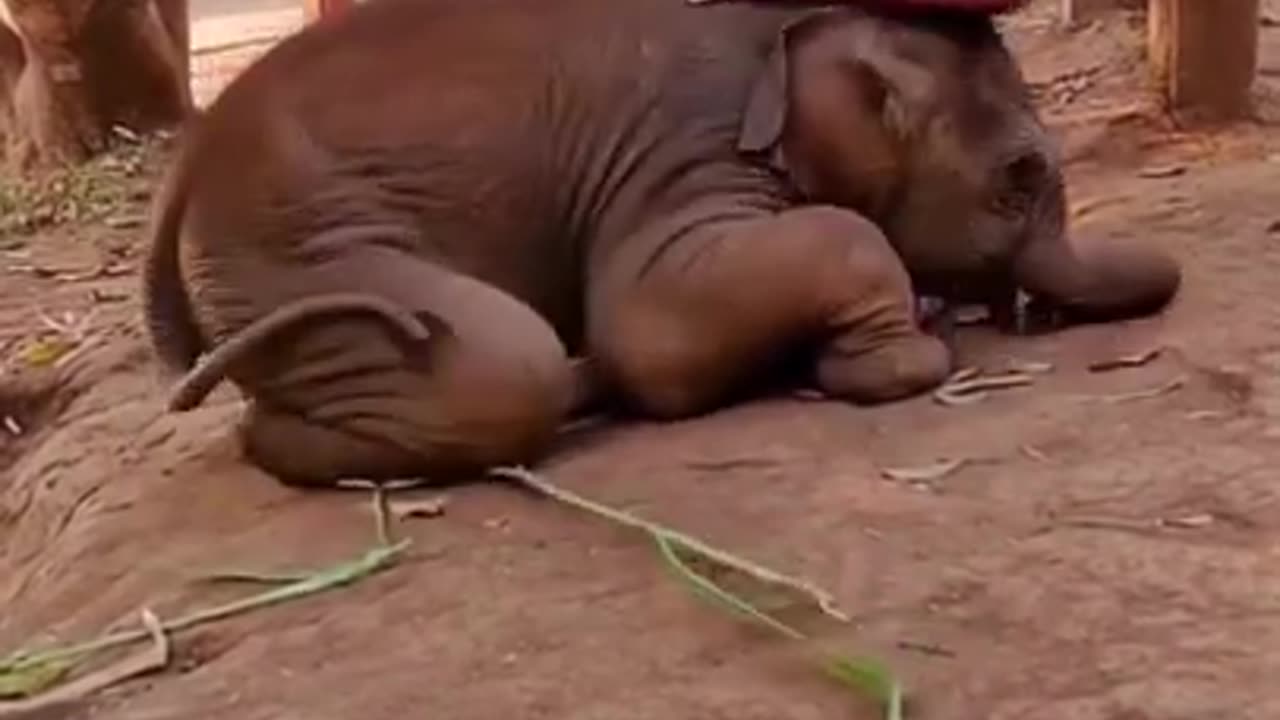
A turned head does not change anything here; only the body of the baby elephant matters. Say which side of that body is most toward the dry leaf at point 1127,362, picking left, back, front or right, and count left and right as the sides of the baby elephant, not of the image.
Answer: front

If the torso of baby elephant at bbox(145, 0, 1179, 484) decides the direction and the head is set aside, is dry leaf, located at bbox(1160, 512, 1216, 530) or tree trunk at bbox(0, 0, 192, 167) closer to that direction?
the dry leaf

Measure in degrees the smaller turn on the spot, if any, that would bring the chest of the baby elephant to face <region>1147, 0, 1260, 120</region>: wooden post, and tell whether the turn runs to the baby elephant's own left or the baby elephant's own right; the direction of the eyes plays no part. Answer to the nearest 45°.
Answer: approximately 45° to the baby elephant's own left

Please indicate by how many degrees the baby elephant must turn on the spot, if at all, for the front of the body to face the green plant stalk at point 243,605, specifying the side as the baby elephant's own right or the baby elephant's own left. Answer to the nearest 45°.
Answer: approximately 135° to the baby elephant's own right

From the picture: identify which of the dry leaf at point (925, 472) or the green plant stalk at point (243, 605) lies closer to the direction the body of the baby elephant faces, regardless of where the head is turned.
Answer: the dry leaf

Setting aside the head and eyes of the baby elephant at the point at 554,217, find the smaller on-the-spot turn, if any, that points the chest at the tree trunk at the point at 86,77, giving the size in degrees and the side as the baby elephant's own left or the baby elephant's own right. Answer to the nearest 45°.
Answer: approximately 135° to the baby elephant's own left

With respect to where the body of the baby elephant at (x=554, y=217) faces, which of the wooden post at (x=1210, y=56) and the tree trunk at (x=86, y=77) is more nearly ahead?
the wooden post

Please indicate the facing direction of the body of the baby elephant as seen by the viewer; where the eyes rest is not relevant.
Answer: to the viewer's right

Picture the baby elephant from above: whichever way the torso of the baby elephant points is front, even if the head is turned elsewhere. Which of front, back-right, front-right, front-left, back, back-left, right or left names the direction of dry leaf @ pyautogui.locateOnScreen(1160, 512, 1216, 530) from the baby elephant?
front-right

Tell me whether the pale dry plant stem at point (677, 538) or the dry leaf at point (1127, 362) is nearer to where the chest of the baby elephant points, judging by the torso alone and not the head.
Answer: the dry leaf

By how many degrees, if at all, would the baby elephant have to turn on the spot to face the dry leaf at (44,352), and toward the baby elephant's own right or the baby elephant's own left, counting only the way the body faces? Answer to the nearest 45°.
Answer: approximately 135° to the baby elephant's own left

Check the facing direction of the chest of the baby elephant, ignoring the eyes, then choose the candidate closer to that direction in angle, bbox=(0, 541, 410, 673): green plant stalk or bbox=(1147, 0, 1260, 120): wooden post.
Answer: the wooden post

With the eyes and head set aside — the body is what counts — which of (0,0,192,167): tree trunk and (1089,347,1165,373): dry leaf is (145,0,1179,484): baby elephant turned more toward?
the dry leaf
